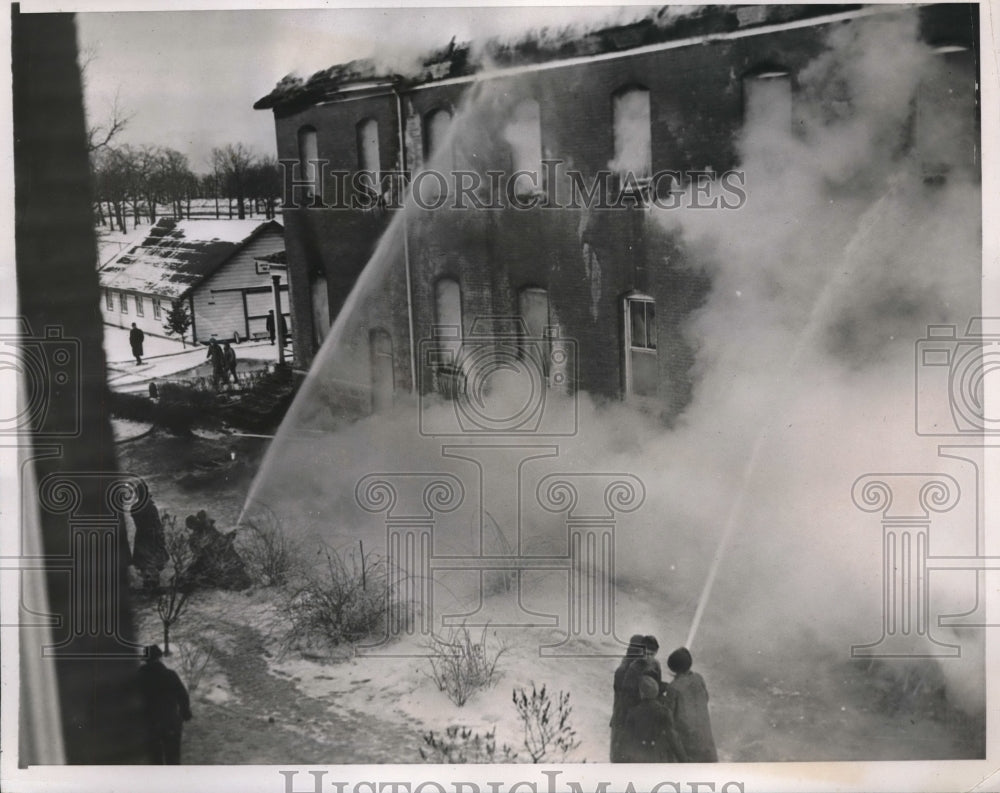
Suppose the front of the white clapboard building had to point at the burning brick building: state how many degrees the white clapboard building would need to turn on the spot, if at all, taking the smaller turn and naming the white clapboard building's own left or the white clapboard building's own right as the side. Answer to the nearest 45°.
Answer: approximately 45° to the white clapboard building's own left

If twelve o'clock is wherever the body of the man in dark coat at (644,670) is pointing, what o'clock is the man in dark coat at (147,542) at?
the man in dark coat at (147,542) is roughly at 9 o'clock from the man in dark coat at (644,670).

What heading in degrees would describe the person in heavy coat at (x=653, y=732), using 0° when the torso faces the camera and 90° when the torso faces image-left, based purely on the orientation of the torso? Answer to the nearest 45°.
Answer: approximately 180°

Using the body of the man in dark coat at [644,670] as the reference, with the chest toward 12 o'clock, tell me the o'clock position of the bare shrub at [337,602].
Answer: The bare shrub is roughly at 9 o'clock from the man in dark coat.

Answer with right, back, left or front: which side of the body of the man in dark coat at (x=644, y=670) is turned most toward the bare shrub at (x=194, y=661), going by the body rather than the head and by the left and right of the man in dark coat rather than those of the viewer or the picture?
left

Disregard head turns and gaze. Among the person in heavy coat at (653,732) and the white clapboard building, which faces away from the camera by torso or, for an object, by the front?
the person in heavy coat

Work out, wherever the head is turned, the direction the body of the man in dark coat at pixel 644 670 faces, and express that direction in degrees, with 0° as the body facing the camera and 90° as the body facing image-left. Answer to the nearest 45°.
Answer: approximately 180°
